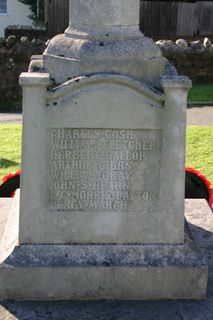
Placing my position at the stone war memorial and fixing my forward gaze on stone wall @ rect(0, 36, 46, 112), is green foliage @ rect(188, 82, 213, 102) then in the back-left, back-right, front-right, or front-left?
front-right

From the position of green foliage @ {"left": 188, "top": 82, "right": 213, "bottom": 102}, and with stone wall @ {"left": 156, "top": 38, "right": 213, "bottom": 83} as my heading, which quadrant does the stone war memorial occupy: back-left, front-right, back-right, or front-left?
back-left

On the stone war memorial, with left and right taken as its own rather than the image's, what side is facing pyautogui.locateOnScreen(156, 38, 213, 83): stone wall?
back

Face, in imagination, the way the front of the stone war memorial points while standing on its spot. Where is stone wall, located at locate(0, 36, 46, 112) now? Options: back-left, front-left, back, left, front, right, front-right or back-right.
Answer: back

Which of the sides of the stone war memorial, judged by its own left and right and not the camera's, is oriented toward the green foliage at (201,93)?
back

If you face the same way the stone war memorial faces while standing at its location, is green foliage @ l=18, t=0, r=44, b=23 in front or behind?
behind

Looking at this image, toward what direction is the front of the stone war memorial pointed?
toward the camera

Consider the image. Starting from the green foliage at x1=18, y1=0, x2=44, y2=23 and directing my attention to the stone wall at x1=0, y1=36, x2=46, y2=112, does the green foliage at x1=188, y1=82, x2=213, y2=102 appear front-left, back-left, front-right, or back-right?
front-left
